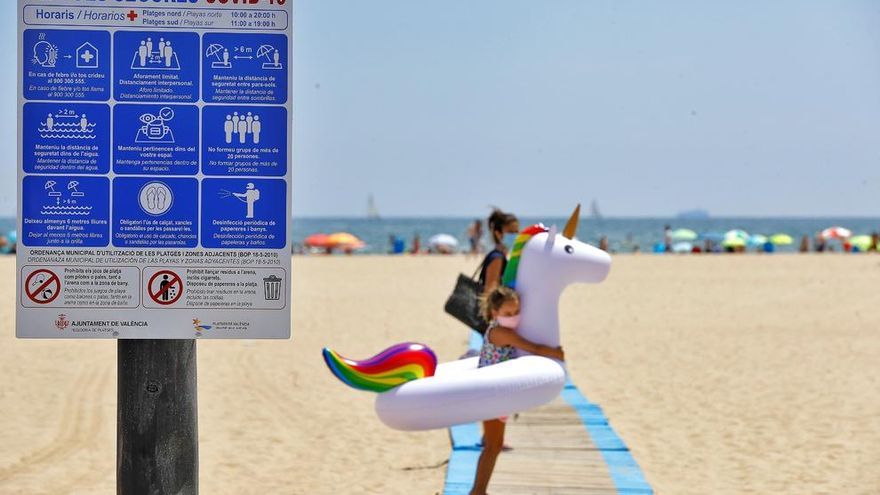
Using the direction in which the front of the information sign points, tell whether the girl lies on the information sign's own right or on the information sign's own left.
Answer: on the information sign's own left

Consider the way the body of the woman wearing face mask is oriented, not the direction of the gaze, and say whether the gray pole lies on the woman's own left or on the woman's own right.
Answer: on the woman's own right

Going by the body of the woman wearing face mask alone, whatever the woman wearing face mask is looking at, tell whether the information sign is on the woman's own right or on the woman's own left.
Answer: on the woman's own right

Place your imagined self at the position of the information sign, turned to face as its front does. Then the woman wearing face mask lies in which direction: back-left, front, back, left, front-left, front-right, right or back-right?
back-left
